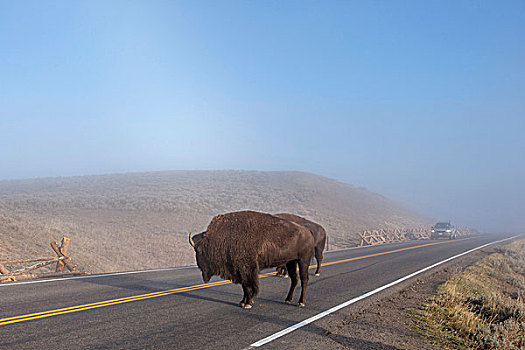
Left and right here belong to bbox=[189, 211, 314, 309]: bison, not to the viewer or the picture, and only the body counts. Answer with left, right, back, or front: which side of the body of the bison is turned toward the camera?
left

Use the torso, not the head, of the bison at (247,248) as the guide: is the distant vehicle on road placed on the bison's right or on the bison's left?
on the bison's right
